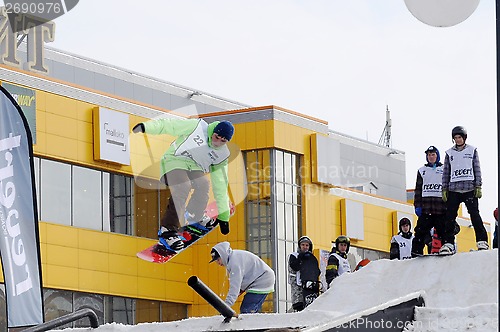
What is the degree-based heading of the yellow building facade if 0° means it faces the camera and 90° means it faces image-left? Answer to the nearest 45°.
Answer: approximately 315°

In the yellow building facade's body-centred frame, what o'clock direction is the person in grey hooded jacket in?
The person in grey hooded jacket is roughly at 1 o'clock from the yellow building facade.
